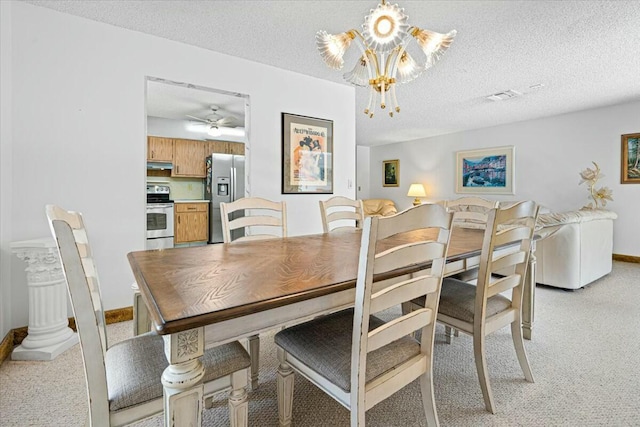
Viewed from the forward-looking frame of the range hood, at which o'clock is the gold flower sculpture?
The gold flower sculpture is roughly at 10 o'clock from the range hood.

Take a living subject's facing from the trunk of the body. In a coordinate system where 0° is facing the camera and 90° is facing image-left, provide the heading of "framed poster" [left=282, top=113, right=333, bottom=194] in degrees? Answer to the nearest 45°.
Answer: approximately 315°

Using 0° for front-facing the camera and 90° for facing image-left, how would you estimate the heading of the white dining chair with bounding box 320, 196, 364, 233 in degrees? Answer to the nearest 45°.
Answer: approximately 315°

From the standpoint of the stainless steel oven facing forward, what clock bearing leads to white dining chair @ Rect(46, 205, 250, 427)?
The white dining chair is roughly at 12 o'clock from the stainless steel oven.

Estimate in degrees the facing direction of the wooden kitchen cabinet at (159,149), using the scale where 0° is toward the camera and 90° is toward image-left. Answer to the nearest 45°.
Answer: approximately 0°

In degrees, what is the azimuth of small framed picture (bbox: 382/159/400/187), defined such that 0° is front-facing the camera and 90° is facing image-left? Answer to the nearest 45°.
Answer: approximately 45°
